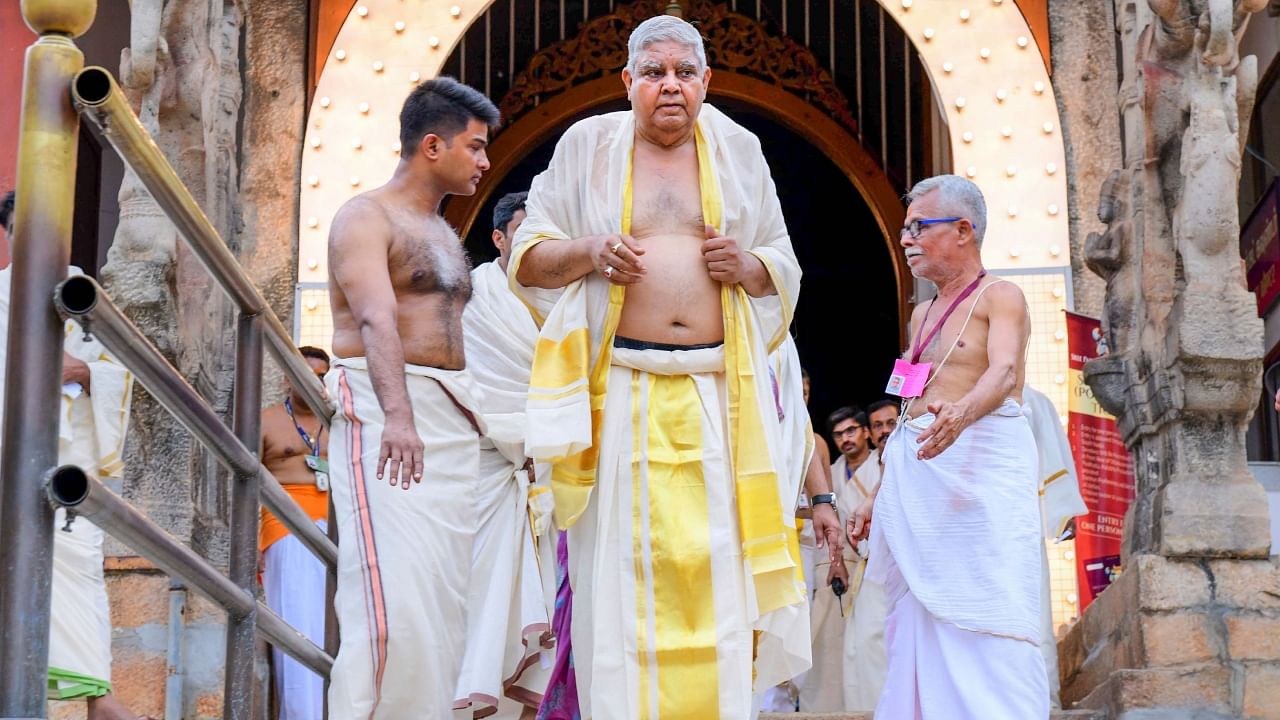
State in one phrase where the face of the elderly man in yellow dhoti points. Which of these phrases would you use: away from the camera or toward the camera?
toward the camera

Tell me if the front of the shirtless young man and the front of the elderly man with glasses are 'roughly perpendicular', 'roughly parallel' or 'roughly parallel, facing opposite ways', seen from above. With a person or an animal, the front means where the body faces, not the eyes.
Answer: roughly perpendicular

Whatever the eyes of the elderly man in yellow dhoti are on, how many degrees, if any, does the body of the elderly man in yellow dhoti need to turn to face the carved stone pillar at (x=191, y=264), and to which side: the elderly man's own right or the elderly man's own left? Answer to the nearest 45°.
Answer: approximately 135° to the elderly man's own right

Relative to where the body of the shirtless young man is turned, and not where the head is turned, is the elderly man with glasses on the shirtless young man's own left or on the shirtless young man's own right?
on the shirtless young man's own left

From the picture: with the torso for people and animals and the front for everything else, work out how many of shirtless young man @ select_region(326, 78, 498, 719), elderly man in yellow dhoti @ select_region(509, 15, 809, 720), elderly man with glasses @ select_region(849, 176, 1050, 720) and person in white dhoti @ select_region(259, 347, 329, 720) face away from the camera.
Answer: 0

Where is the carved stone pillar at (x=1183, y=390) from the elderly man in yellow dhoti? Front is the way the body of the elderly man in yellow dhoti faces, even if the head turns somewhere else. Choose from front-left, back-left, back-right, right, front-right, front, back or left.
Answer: back-left

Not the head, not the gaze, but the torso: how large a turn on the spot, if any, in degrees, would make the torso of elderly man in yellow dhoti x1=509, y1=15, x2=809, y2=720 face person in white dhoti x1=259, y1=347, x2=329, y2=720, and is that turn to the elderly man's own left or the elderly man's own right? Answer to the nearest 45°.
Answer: approximately 135° to the elderly man's own right

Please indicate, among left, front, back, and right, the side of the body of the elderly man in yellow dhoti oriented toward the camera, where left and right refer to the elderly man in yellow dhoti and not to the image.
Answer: front

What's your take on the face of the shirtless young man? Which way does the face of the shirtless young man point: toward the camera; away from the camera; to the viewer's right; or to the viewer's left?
to the viewer's right

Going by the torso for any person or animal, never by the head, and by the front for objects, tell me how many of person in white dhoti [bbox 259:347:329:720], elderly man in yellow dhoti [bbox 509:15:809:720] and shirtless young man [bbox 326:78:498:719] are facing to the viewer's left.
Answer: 0

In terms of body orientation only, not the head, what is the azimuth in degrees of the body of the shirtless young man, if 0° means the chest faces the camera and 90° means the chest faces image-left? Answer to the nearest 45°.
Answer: approximately 315°

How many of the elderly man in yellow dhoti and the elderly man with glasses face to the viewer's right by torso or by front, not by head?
0

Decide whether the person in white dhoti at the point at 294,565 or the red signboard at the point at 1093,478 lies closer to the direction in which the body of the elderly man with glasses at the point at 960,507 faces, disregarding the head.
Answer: the person in white dhoti

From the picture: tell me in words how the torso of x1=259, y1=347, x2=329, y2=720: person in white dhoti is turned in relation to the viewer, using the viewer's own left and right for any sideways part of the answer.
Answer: facing the viewer and to the right of the viewer

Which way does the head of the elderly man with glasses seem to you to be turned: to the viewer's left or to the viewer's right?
to the viewer's left

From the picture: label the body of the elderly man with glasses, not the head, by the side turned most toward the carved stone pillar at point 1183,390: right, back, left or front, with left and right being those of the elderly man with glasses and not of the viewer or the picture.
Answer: back
